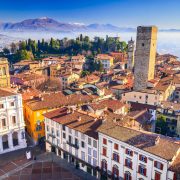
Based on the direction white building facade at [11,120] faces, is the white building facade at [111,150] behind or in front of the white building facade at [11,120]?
in front

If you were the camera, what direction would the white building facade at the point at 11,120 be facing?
facing the viewer and to the right of the viewer

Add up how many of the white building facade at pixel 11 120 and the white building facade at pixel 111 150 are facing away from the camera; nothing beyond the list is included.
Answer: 0

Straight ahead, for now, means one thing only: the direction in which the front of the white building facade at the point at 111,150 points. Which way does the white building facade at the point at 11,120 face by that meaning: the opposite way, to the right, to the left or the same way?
to the left

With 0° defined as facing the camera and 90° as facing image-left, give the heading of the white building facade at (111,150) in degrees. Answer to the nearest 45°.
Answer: approximately 45°

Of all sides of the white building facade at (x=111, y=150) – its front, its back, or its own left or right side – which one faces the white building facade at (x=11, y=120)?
right
